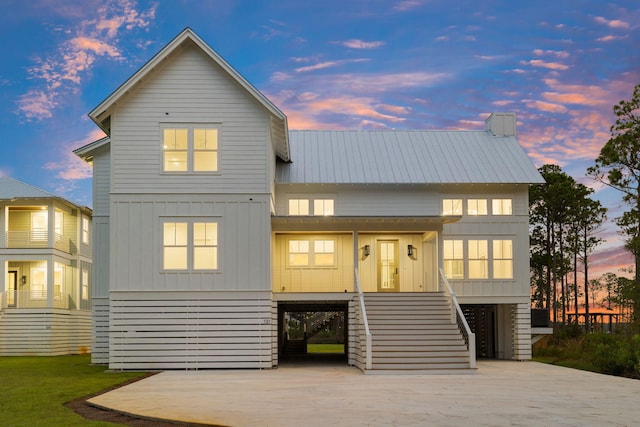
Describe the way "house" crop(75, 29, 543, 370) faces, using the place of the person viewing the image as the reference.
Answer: facing the viewer

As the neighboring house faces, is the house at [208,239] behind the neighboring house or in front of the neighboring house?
in front

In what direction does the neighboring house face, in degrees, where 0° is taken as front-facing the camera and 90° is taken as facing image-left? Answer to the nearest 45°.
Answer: approximately 0°

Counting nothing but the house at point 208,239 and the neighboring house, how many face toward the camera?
2

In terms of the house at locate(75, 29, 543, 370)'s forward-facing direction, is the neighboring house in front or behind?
behind
